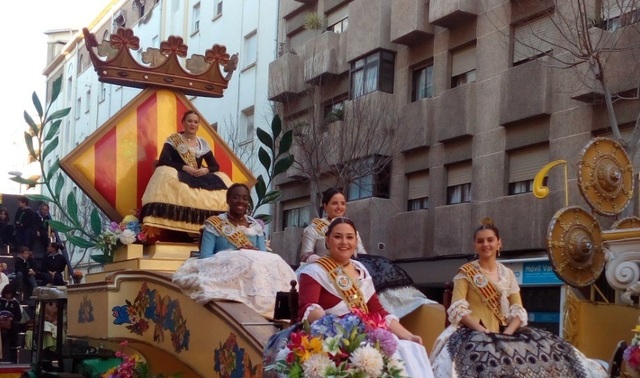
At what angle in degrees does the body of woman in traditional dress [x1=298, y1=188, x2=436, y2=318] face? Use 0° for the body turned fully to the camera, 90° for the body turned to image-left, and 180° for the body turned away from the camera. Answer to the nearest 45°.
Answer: approximately 315°

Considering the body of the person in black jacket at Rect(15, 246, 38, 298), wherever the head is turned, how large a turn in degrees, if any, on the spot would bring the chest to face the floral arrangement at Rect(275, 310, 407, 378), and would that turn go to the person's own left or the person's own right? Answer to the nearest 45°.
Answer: approximately 45° to the person's own right

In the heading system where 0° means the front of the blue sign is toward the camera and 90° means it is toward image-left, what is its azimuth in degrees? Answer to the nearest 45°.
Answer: approximately 0°

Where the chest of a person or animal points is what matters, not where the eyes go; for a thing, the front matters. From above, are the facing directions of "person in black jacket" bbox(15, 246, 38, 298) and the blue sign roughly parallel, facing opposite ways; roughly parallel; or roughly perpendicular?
roughly perpendicular

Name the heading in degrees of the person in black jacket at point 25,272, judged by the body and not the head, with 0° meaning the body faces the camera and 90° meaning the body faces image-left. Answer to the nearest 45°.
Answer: approximately 315°

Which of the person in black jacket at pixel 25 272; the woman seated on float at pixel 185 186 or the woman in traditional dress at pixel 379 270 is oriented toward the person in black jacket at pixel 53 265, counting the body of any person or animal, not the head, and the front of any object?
the person in black jacket at pixel 25 272

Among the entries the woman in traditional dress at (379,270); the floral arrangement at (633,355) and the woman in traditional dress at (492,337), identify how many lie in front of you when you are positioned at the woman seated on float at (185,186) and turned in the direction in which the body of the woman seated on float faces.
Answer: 3
